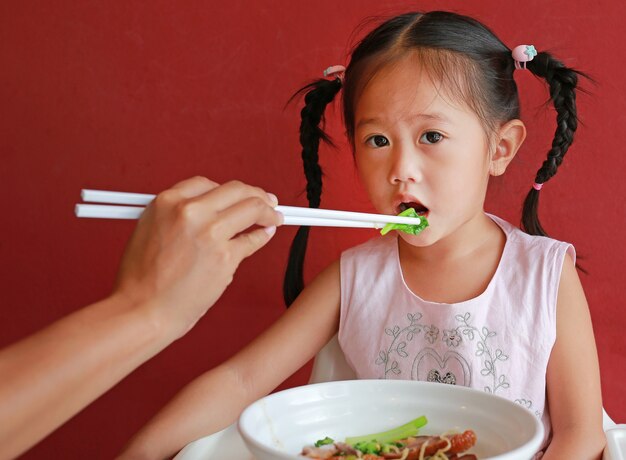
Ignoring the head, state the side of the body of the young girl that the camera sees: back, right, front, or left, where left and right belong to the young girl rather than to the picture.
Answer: front
